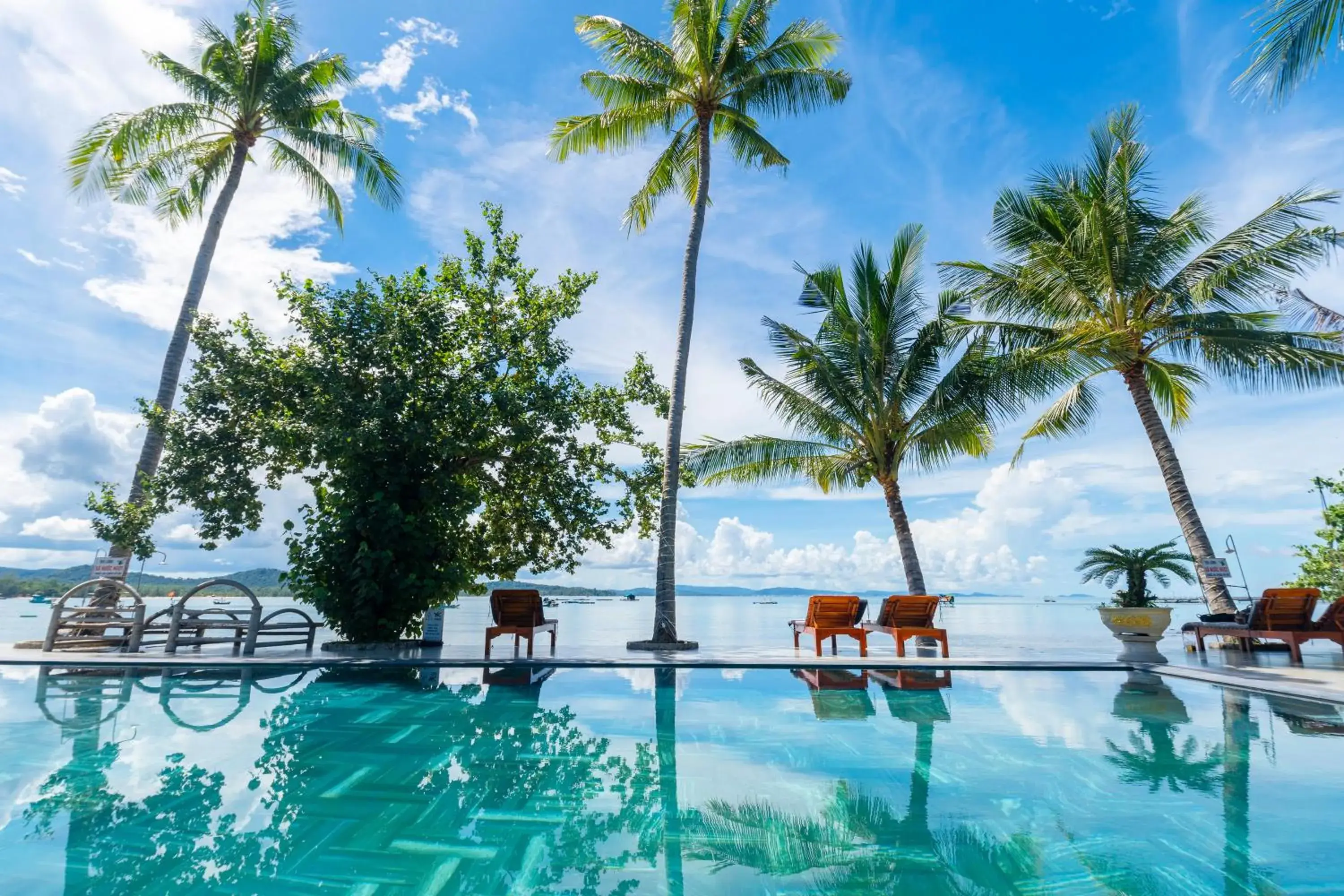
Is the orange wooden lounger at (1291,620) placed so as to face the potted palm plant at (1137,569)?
yes

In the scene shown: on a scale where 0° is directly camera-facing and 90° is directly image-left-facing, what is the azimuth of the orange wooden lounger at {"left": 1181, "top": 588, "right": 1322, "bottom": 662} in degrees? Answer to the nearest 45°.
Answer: approximately 135°

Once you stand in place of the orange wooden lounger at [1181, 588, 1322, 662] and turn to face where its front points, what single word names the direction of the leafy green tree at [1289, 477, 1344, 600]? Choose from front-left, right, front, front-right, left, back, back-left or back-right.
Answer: front-right
